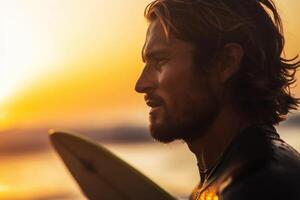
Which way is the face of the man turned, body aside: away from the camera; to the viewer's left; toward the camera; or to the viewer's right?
to the viewer's left

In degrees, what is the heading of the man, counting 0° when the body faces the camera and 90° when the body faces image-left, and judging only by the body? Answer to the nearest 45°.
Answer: approximately 90°
